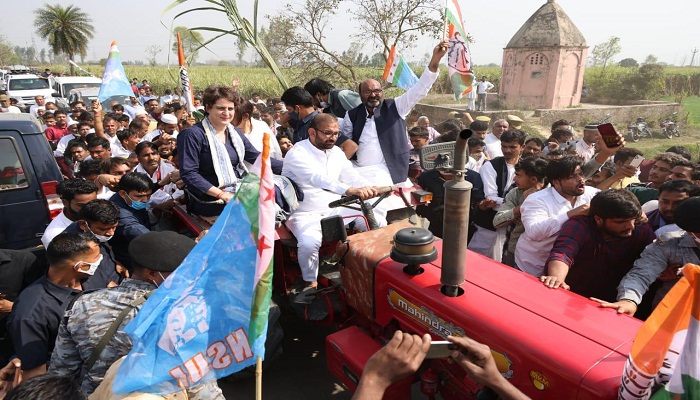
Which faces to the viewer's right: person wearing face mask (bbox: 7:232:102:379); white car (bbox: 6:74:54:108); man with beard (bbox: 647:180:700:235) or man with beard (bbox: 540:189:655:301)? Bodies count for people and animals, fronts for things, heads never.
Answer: the person wearing face mask

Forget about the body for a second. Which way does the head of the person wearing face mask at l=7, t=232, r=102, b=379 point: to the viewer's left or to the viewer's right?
to the viewer's right

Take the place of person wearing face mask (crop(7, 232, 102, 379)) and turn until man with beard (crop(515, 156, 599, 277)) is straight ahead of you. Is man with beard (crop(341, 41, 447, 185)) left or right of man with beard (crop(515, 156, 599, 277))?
left

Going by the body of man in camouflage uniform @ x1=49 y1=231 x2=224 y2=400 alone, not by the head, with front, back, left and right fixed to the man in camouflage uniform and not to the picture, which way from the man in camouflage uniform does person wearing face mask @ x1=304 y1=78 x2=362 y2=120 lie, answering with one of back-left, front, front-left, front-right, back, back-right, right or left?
front-left

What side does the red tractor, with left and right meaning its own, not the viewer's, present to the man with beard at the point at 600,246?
left

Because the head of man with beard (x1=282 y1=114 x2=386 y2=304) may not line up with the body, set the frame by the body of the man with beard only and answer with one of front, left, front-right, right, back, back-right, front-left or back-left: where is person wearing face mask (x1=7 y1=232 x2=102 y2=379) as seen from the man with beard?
right

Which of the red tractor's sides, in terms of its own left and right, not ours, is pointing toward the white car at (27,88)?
back

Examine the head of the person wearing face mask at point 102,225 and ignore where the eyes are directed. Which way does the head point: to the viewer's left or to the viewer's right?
to the viewer's right

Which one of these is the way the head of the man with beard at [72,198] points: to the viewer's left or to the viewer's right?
to the viewer's right

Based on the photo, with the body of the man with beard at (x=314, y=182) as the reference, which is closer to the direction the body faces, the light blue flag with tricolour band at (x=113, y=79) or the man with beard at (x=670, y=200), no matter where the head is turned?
the man with beard

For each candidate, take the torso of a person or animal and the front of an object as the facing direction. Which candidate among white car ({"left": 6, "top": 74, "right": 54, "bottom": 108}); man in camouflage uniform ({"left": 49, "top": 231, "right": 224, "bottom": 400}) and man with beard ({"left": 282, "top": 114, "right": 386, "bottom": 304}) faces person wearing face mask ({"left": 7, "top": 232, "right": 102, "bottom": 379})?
the white car
